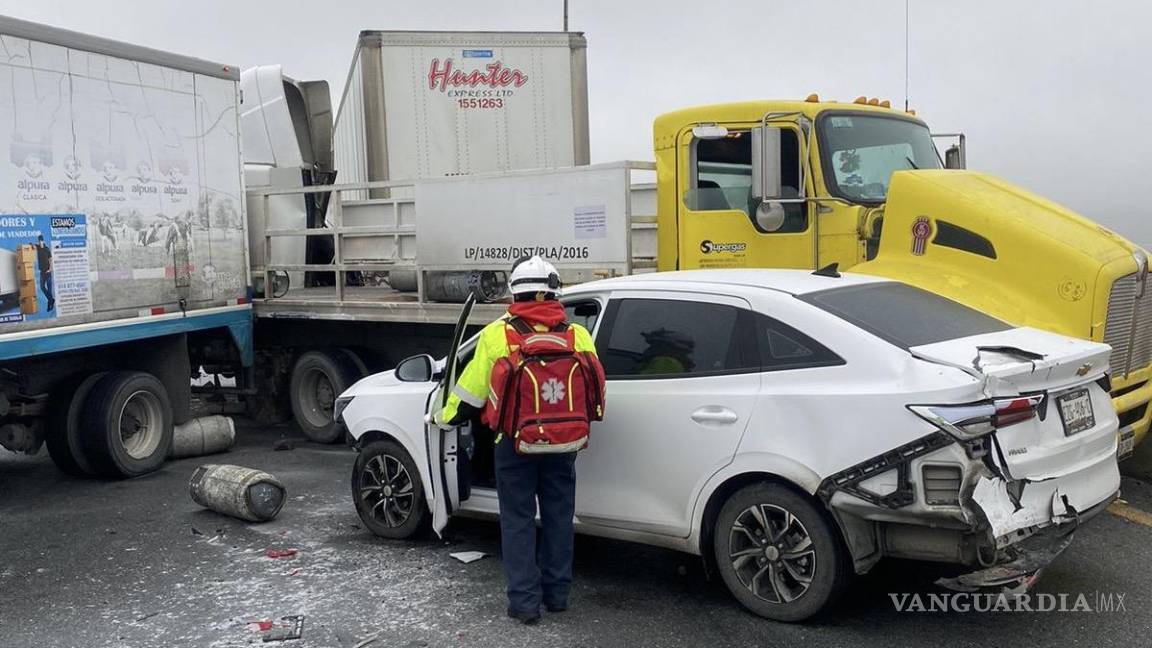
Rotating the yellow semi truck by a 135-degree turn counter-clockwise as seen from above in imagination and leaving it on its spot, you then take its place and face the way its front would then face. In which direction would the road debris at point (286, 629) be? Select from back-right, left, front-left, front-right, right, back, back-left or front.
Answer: back-left

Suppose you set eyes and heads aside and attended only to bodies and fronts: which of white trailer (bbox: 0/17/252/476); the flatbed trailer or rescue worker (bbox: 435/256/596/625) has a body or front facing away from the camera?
the rescue worker

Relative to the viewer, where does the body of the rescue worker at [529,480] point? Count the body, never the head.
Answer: away from the camera

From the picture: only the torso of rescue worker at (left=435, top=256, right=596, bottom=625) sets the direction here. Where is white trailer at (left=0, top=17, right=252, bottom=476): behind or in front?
in front

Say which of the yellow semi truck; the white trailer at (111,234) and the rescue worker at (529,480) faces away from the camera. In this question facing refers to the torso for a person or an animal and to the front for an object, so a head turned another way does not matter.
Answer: the rescue worker

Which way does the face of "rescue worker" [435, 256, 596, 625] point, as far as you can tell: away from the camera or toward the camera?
away from the camera

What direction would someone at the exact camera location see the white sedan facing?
facing away from the viewer and to the left of the viewer

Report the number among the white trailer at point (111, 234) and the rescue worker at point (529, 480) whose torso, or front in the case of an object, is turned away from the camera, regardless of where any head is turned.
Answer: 1

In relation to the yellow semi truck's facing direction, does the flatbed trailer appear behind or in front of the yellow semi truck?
behind

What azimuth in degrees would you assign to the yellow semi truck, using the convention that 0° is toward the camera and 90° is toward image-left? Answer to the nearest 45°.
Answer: approximately 315°

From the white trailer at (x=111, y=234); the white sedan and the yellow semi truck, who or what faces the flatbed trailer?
the white sedan

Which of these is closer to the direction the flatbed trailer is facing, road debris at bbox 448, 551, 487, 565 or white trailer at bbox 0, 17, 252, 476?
the road debris
